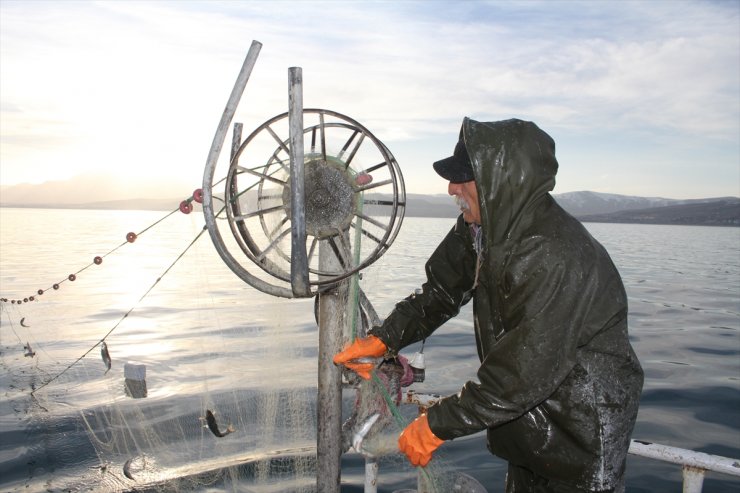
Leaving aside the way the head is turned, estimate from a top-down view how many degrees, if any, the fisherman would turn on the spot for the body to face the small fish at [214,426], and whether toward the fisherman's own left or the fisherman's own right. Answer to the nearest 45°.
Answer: approximately 45° to the fisherman's own right

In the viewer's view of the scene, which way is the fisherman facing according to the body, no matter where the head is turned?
to the viewer's left

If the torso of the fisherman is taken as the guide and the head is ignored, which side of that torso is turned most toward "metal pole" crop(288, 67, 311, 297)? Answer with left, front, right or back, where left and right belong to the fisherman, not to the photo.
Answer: front

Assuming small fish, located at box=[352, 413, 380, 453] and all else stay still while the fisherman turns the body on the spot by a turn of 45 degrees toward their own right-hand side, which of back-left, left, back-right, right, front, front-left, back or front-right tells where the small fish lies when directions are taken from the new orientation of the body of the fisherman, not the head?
front

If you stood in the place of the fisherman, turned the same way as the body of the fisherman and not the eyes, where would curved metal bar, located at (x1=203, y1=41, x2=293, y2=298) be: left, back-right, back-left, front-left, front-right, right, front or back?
front

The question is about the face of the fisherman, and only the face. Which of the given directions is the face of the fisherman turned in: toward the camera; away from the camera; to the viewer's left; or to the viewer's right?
to the viewer's left

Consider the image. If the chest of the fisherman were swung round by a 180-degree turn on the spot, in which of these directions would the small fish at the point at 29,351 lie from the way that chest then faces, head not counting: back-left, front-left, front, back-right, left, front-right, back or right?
back-left
